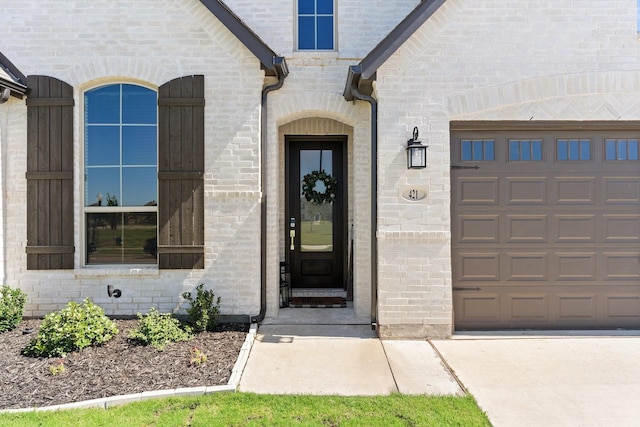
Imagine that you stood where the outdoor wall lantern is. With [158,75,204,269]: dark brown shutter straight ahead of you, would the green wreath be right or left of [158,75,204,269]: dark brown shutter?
right

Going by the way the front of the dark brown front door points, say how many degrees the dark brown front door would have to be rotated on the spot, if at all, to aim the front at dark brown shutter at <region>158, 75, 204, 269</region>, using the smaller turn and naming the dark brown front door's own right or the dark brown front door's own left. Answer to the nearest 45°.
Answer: approximately 45° to the dark brown front door's own right

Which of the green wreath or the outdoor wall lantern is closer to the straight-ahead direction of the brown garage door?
the outdoor wall lantern

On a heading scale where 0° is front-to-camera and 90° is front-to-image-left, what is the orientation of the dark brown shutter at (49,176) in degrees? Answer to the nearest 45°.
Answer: approximately 0°

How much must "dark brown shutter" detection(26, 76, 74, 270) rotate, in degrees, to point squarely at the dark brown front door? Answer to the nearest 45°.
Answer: approximately 90° to its left

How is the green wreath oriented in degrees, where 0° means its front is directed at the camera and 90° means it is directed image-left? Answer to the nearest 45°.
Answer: approximately 0°

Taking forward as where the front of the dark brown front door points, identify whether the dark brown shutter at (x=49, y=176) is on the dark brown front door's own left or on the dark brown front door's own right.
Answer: on the dark brown front door's own right
